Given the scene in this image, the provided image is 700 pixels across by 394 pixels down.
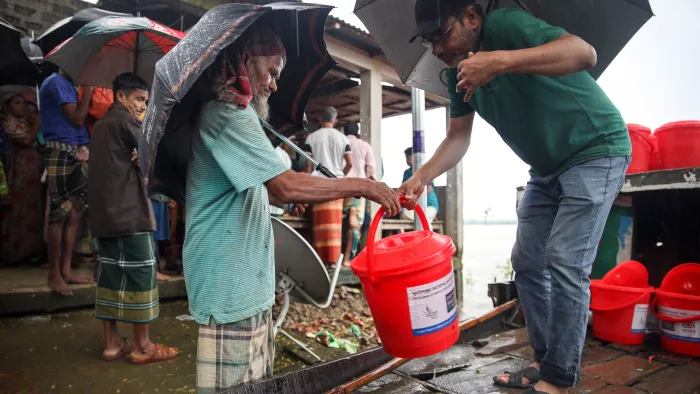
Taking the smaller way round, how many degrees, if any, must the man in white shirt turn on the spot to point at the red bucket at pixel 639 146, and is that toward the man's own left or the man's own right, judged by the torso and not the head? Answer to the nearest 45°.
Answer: approximately 135° to the man's own right

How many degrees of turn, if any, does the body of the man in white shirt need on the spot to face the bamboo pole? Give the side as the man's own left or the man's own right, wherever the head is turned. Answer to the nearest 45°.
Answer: approximately 180°

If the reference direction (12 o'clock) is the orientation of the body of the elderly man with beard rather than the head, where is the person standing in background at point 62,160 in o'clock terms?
The person standing in background is roughly at 8 o'clock from the elderly man with beard.

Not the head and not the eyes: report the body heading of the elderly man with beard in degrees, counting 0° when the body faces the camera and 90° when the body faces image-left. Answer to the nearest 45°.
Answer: approximately 270°

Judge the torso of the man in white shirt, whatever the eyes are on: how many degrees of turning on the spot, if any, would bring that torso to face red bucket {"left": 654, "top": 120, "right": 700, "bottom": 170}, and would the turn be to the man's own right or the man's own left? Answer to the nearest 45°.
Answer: approximately 135° to the man's own right

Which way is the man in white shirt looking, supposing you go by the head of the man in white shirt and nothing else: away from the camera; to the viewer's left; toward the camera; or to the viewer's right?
away from the camera

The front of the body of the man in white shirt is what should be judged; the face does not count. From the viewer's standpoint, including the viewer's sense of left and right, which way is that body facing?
facing away from the viewer

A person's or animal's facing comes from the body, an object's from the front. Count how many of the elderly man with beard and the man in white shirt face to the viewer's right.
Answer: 1

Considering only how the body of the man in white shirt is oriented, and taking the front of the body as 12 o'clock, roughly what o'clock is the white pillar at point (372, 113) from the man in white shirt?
The white pillar is roughly at 1 o'clock from the man in white shirt.

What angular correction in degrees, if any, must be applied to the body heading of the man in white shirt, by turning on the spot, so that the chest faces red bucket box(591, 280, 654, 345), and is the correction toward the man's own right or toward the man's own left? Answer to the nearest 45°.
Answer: approximately 135° to the man's own right

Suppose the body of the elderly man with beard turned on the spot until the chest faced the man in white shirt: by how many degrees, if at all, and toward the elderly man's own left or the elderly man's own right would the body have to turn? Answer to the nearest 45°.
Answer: approximately 90° to the elderly man's own left

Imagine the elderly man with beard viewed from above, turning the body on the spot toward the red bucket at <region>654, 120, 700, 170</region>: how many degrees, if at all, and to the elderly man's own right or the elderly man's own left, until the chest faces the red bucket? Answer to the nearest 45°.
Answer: approximately 45° to the elderly man's own left

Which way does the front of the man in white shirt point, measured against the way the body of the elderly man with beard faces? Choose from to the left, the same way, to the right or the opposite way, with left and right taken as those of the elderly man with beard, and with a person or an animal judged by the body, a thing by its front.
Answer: to the left
